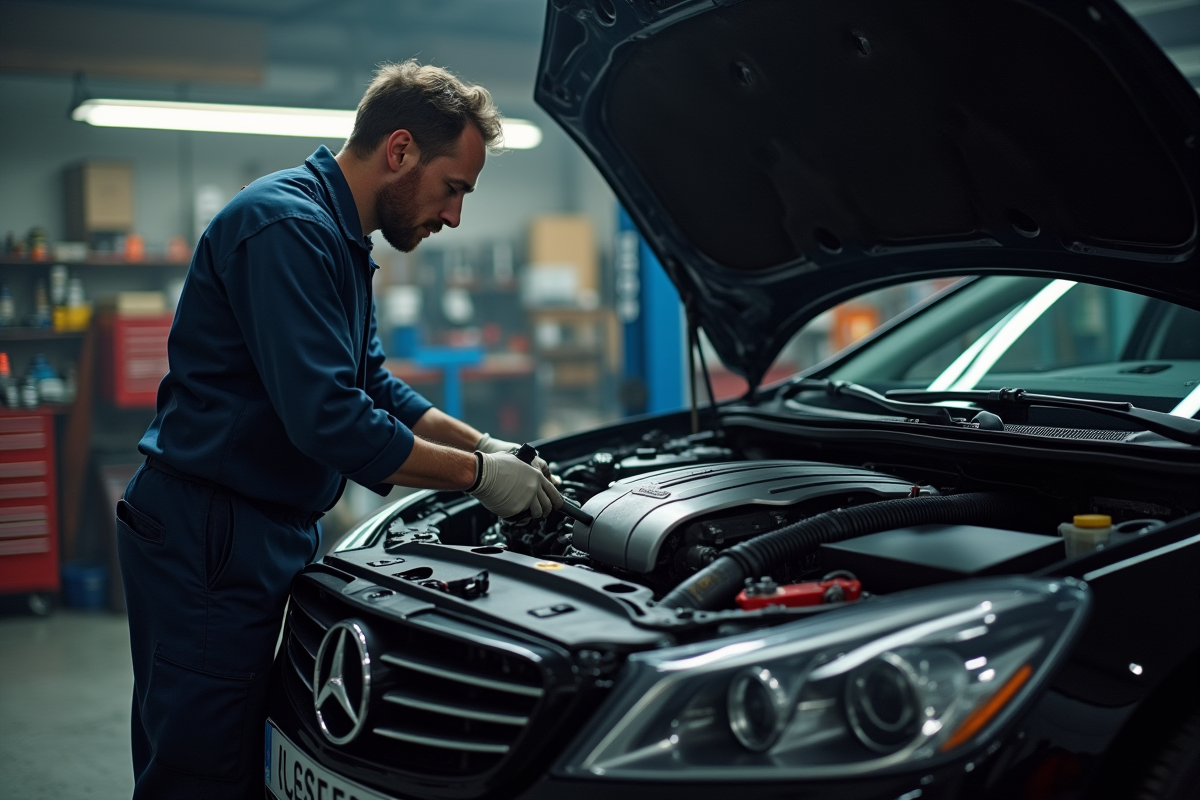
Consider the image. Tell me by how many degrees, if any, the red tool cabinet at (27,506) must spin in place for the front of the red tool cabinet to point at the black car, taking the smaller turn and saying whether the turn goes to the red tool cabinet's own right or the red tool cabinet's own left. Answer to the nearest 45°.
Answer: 0° — it already faces it

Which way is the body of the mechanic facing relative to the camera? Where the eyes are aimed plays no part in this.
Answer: to the viewer's right

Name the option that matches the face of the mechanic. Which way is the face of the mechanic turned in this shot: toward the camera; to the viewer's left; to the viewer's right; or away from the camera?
to the viewer's right

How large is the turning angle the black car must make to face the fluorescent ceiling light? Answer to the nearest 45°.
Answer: approximately 90° to its right

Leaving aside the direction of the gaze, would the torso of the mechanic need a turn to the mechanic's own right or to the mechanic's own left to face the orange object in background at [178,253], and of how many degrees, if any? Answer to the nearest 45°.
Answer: approximately 90° to the mechanic's own left

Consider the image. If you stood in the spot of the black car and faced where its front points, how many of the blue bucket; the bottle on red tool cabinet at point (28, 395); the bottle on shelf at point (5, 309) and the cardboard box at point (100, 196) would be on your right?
4

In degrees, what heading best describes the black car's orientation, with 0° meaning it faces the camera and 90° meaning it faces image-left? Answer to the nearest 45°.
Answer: approximately 45°

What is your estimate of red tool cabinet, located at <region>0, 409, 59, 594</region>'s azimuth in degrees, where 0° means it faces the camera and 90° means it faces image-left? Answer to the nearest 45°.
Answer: approximately 0°

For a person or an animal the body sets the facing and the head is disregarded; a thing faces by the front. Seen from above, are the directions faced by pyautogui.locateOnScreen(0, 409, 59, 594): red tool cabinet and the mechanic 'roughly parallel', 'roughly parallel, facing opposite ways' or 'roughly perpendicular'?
roughly perpendicular

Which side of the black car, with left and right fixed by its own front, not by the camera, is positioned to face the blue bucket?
right

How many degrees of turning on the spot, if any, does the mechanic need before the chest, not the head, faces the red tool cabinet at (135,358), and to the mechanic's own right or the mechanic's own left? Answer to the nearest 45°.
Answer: approximately 90° to the mechanic's own left

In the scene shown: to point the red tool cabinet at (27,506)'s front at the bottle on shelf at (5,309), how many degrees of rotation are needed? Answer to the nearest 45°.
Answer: approximately 180°

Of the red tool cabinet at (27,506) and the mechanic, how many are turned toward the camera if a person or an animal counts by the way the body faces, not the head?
1

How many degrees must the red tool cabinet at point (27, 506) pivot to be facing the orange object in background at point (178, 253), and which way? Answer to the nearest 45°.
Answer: approximately 135° to its left
